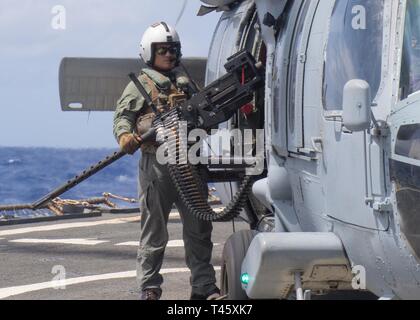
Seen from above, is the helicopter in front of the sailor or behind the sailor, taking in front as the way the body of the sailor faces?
in front

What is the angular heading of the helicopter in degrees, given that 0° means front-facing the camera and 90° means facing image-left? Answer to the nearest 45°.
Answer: approximately 315°

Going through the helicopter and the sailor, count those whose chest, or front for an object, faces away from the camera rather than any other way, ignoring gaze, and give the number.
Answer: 0

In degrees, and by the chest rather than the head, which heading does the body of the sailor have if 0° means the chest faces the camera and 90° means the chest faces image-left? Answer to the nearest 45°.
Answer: approximately 315°

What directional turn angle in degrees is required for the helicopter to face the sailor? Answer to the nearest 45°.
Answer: approximately 180°
